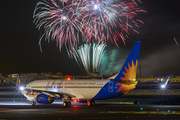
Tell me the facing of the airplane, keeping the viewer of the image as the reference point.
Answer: facing away from the viewer and to the left of the viewer
